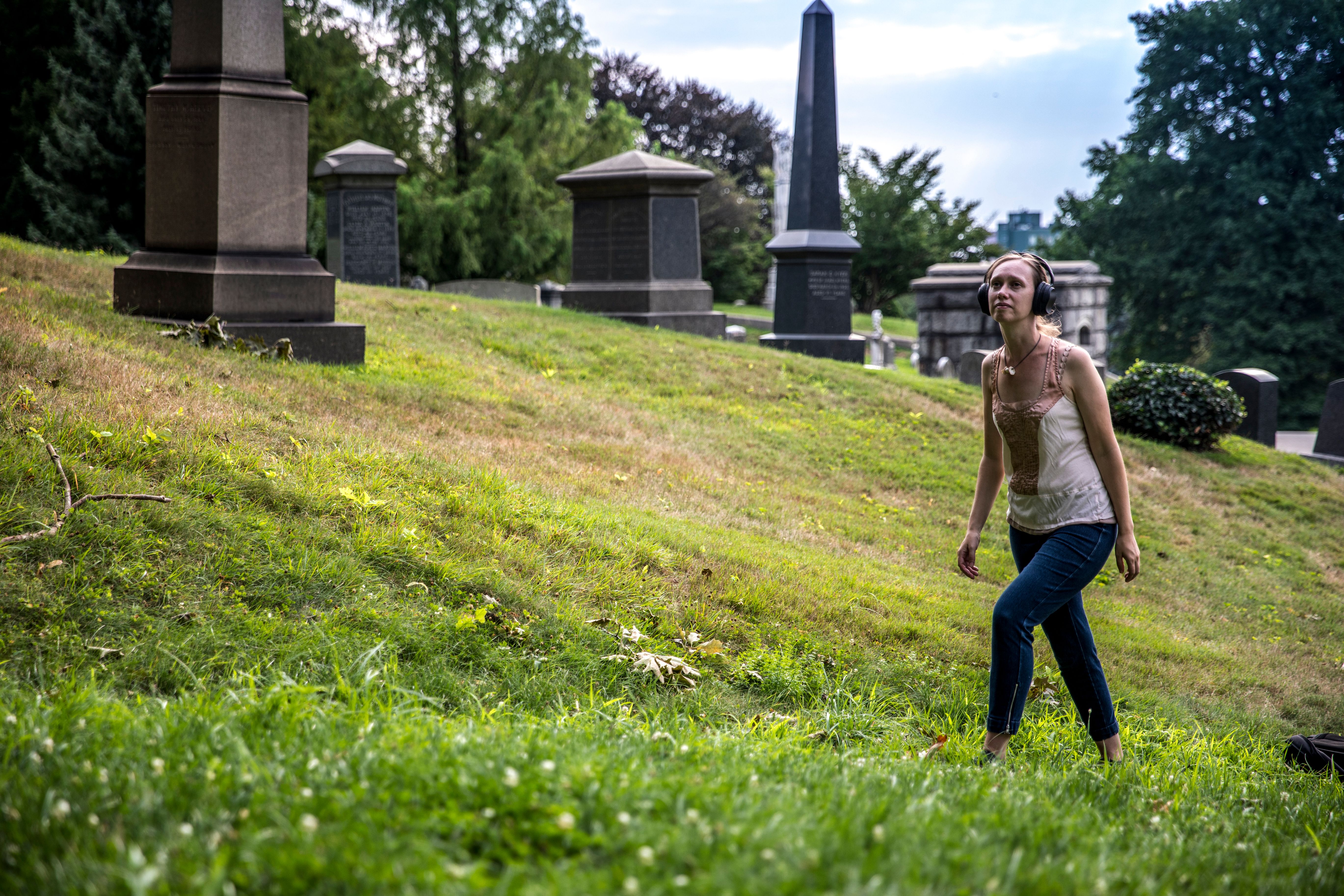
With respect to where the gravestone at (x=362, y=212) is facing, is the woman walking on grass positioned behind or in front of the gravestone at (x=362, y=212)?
in front

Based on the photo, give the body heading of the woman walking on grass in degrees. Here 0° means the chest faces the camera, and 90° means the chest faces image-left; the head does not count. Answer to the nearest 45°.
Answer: approximately 45°

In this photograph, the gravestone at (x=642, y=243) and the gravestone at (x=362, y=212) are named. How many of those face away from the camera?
0

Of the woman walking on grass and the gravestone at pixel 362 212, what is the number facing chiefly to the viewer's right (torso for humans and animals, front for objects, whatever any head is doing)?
0

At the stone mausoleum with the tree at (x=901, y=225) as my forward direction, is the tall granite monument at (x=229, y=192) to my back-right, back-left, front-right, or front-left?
back-left

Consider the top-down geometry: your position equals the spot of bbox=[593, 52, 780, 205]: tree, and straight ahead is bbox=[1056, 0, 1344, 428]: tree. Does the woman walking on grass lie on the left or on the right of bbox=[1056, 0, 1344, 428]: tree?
right

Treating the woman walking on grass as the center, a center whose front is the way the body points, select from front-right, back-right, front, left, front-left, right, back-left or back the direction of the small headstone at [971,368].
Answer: back-right
